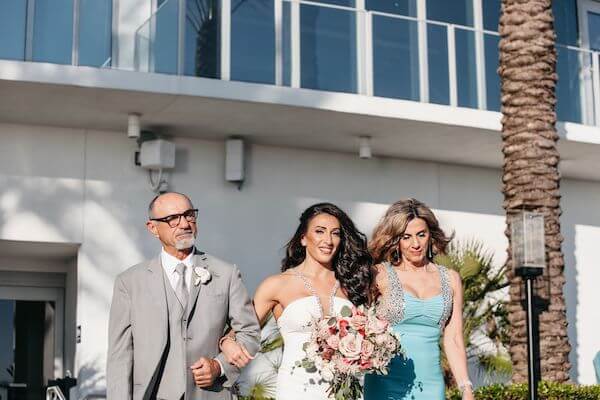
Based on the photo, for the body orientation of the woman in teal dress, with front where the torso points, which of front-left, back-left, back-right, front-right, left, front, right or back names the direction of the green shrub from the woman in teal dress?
back

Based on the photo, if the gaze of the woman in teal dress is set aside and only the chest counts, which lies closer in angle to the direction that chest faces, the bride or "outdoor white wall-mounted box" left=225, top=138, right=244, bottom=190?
the bride

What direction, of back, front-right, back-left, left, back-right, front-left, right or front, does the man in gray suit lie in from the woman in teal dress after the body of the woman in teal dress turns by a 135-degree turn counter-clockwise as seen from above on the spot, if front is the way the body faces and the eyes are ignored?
back

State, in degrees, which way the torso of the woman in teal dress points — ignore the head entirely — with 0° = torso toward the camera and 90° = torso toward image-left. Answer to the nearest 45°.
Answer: approximately 0°

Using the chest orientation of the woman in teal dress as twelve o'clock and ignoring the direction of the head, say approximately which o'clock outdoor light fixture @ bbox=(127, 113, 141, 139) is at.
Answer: The outdoor light fixture is roughly at 5 o'clock from the woman in teal dress.

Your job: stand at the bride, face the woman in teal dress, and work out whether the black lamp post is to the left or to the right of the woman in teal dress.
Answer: left

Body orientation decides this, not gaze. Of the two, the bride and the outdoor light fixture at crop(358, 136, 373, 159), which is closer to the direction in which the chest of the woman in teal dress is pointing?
the bride

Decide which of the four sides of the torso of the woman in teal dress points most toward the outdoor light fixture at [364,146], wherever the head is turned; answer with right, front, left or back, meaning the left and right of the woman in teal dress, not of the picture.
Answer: back

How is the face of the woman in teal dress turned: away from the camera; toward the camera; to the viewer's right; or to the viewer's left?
toward the camera

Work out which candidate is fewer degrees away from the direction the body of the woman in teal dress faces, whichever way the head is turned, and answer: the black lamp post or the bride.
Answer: the bride

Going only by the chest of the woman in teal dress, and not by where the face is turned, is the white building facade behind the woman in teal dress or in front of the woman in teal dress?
behind

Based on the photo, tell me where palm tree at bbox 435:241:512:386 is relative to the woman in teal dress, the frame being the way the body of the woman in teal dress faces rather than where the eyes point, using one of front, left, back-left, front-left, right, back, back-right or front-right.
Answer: back

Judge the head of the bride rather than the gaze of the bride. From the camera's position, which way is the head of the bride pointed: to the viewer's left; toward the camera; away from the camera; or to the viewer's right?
toward the camera

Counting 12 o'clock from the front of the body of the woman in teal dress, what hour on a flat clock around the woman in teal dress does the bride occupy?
The bride is roughly at 2 o'clock from the woman in teal dress.
